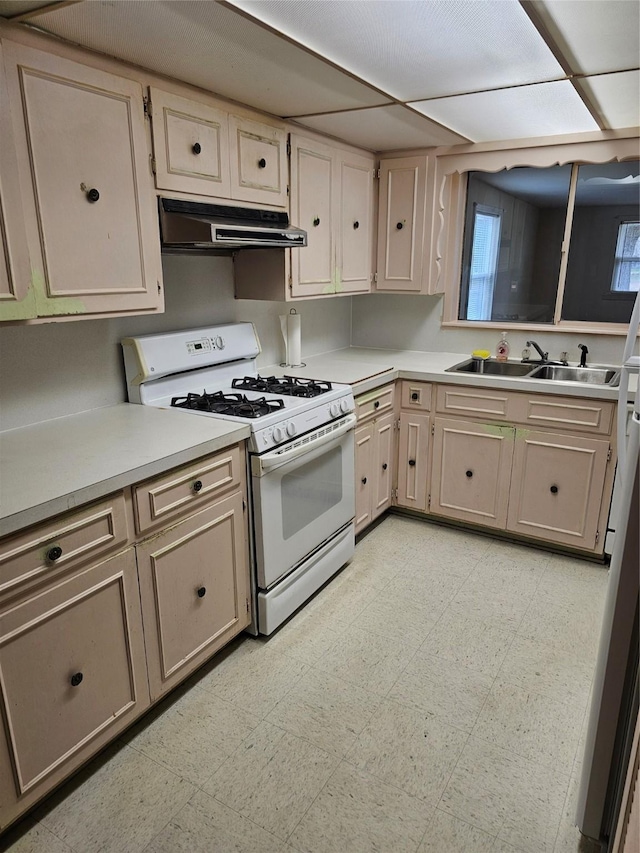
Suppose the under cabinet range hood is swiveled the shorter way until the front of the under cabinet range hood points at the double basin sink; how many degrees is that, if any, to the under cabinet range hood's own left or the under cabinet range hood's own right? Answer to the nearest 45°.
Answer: approximately 45° to the under cabinet range hood's own left

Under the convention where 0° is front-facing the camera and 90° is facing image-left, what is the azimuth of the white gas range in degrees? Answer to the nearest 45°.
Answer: approximately 315°

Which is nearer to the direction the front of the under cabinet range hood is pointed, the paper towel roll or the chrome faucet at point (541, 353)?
the chrome faucet

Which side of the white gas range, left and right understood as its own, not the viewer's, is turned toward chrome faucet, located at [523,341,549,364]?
left

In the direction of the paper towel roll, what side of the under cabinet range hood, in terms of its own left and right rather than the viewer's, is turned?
left

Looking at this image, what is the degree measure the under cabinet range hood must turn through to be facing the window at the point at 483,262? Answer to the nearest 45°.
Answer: approximately 90° to its left

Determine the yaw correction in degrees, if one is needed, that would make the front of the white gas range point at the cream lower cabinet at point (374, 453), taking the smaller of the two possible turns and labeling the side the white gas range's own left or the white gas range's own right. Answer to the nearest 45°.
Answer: approximately 90° to the white gas range's own left

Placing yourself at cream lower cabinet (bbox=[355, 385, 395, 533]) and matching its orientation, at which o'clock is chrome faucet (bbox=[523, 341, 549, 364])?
The chrome faucet is roughly at 10 o'clock from the cream lower cabinet.

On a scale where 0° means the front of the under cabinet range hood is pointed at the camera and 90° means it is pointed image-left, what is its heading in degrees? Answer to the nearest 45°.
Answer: approximately 315°
